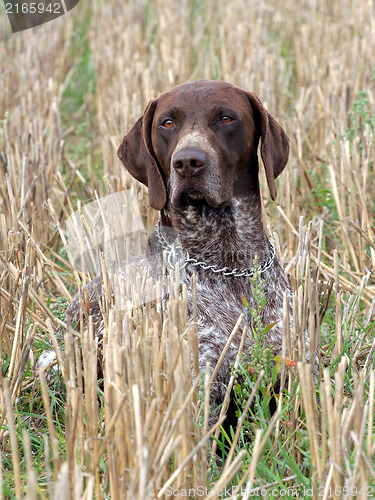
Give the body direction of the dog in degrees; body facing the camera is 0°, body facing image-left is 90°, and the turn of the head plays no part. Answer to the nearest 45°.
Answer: approximately 315°
